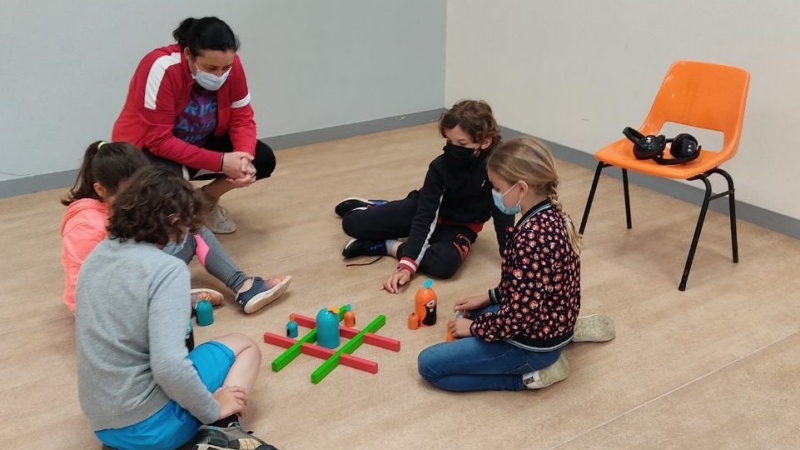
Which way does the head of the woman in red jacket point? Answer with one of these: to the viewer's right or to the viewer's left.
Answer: to the viewer's right

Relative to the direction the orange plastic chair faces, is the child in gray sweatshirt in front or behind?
in front

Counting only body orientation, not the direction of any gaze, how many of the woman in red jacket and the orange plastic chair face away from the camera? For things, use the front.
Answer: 0

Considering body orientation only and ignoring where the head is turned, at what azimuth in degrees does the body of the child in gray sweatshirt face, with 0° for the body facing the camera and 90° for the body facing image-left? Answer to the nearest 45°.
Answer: approximately 225°

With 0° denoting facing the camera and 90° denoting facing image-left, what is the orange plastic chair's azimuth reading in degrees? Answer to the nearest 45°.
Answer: approximately 45°

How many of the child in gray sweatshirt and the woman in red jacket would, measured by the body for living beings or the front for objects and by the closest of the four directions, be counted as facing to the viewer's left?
0

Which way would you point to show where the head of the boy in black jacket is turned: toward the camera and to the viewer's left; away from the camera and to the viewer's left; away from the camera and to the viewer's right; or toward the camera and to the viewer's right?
toward the camera and to the viewer's left

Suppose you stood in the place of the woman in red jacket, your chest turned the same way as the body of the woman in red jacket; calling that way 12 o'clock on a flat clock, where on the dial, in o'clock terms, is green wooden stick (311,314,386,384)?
The green wooden stick is roughly at 1 o'clock from the woman in red jacket.

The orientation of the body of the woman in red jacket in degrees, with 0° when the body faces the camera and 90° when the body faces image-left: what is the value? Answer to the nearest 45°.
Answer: approximately 315°
